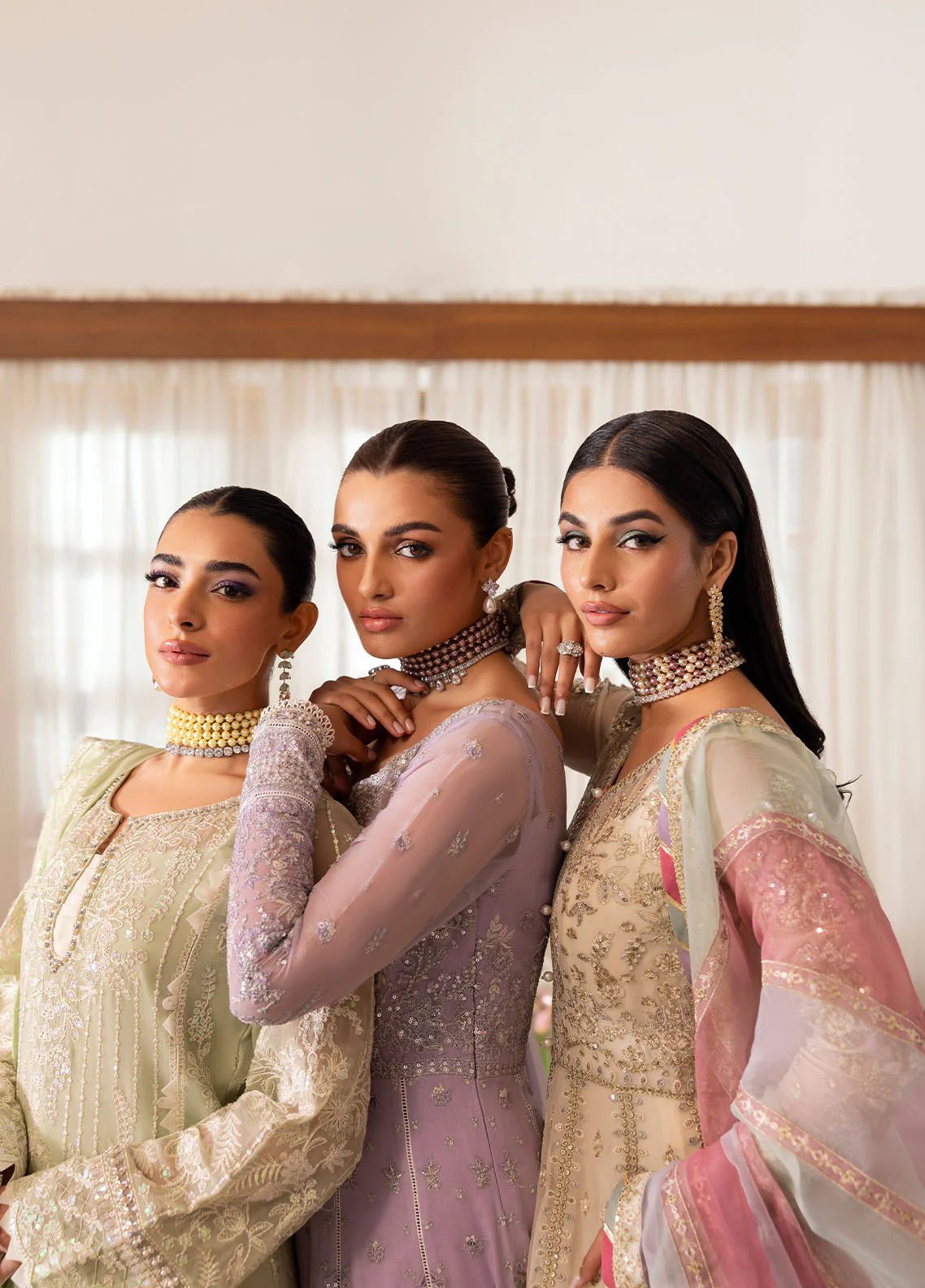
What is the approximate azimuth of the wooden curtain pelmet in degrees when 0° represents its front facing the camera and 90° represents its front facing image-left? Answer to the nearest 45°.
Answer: approximately 0°

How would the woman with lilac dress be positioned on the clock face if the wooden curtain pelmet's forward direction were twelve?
The woman with lilac dress is roughly at 12 o'clock from the wooden curtain pelmet.

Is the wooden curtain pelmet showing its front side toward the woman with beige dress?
yes
